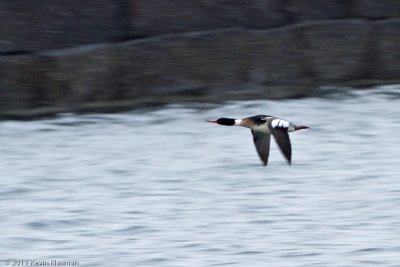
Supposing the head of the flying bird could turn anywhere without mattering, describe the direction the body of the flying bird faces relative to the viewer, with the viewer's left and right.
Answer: facing to the left of the viewer
